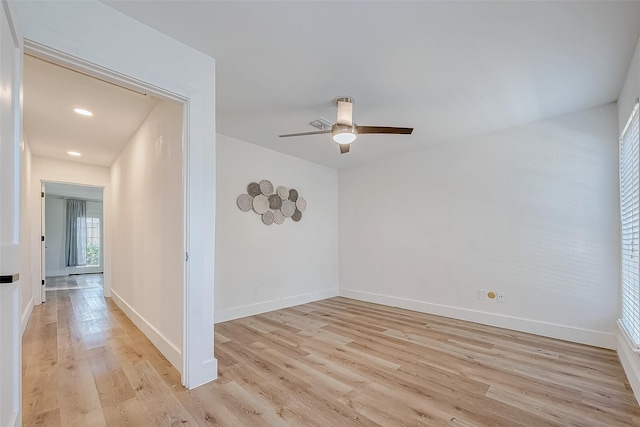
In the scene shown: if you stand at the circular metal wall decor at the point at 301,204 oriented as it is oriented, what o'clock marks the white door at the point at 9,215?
The white door is roughly at 2 o'clock from the circular metal wall decor.

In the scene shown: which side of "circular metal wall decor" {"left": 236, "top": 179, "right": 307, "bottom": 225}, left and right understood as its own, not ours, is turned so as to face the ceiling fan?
front

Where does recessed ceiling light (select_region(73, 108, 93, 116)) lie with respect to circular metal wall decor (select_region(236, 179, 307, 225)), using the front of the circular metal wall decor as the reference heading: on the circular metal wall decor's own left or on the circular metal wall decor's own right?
on the circular metal wall decor's own right

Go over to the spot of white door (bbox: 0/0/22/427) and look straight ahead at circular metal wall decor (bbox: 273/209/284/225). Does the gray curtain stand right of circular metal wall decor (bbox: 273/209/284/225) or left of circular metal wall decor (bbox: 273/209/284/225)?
left

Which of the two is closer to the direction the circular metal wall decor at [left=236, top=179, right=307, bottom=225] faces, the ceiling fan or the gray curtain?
the ceiling fan

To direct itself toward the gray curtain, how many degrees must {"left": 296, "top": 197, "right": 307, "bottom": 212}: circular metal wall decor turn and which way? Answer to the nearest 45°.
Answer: approximately 180°

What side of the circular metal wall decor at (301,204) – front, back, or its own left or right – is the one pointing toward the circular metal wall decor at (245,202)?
right

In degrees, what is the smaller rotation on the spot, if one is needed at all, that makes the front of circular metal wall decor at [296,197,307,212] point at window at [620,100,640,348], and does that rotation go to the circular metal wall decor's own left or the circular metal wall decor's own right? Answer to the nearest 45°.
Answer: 0° — it already faces it

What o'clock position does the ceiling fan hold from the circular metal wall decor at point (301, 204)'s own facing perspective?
The ceiling fan is roughly at 1 o'clock from the circular metal wall decor.

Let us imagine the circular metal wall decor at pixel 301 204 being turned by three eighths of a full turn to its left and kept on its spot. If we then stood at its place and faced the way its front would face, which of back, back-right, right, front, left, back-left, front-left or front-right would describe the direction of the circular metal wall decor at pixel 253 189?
back-left

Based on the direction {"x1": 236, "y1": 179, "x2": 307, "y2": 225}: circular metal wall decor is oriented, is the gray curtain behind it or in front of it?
behind

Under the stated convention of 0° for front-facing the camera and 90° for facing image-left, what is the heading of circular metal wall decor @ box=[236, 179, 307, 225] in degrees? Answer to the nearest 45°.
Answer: approximately 315°
